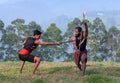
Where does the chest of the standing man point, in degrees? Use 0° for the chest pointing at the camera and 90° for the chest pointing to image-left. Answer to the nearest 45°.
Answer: approximately 45°
